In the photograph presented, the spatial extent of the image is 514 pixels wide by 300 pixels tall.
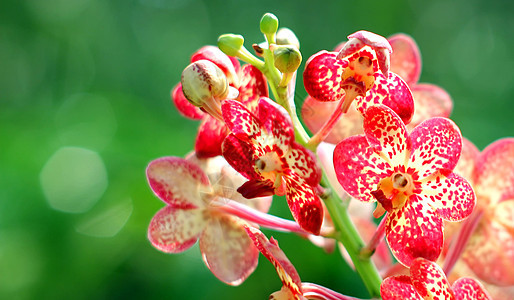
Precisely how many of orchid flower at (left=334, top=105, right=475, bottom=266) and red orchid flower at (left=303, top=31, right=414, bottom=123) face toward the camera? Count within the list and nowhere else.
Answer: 2

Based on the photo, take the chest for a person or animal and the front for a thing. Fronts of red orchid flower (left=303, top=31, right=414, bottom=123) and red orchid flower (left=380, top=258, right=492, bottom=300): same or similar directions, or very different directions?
same or similar directions

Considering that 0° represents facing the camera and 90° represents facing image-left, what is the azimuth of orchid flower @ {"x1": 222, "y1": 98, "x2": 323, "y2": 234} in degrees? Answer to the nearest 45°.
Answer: approximately 45°

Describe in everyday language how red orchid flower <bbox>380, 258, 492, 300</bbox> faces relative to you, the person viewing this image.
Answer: facing the viewer

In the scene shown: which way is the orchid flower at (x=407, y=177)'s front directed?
toward the camera

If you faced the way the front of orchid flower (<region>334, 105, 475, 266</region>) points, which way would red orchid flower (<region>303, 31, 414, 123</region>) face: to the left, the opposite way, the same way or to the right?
the same way

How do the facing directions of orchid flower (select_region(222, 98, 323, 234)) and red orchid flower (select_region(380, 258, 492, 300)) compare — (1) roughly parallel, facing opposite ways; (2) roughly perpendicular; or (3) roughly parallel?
roughly parallel

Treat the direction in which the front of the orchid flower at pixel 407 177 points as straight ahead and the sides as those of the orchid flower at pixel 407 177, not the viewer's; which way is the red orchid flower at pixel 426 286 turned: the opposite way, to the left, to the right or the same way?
the same way
